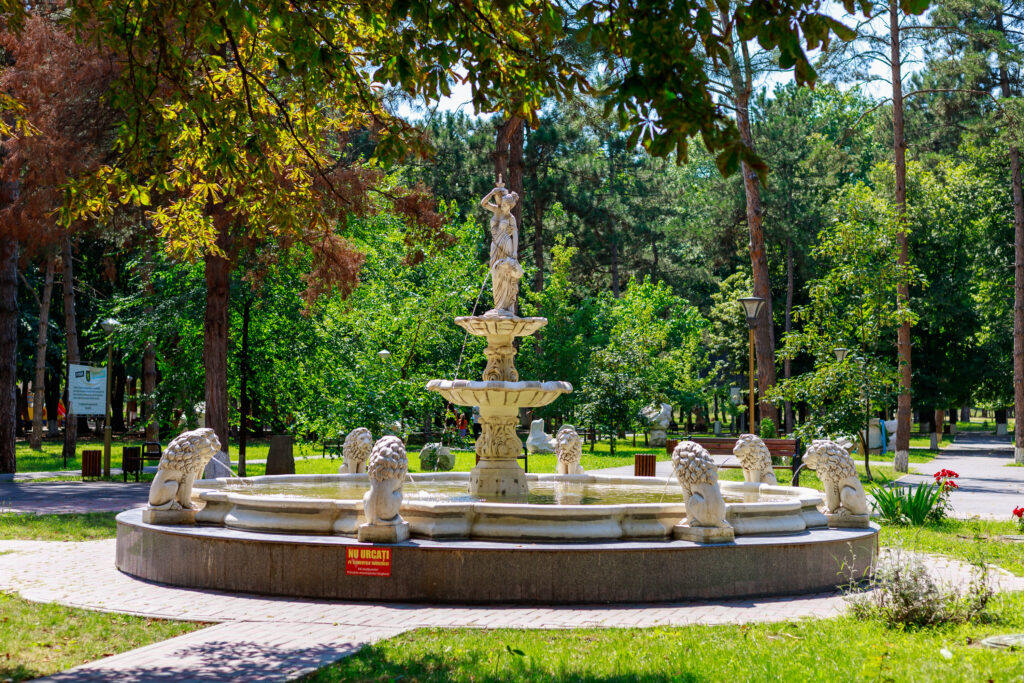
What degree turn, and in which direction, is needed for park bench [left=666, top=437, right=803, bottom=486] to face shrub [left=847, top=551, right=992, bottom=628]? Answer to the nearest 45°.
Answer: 0° — it already faces it

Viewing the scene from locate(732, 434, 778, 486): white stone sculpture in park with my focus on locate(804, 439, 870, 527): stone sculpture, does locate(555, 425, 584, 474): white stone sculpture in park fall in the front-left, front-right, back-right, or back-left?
back-right

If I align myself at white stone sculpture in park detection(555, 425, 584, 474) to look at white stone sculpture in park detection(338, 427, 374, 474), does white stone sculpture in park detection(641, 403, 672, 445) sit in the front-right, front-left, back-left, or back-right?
back-right

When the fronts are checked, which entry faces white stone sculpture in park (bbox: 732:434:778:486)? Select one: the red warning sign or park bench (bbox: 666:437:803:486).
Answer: the park bench

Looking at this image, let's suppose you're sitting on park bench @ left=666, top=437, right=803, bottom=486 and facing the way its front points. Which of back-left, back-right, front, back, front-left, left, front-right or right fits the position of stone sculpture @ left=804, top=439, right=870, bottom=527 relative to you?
front

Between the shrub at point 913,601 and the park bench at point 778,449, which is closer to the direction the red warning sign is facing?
the shrub

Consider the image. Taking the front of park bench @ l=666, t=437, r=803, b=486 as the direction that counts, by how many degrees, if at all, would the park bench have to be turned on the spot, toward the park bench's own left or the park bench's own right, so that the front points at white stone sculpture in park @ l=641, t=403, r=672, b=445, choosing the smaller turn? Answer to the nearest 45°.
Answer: approximately 180°

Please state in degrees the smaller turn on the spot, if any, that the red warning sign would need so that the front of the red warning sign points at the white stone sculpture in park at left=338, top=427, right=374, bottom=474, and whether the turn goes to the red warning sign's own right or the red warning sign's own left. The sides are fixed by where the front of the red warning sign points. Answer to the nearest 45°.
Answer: approximately 180°

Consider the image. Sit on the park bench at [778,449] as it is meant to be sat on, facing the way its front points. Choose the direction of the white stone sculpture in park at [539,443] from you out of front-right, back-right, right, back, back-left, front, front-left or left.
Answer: back-right

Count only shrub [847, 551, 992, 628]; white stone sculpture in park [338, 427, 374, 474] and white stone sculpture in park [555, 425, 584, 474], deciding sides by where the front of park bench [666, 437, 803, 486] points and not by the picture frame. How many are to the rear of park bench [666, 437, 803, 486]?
0

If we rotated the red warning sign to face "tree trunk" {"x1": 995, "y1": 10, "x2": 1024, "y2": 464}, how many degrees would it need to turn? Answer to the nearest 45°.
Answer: approximately 135° to its left

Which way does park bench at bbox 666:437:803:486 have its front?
toward the camera

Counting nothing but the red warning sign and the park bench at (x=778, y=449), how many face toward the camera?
2

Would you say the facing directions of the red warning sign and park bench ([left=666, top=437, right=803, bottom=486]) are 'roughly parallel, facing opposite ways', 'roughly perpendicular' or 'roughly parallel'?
roughly parallel

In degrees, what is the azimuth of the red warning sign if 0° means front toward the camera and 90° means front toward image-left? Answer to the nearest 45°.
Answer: approximately 0°

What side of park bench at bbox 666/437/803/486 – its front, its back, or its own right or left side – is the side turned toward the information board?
right

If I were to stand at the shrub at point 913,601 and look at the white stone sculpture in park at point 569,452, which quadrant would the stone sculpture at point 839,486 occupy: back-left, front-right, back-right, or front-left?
front-right
